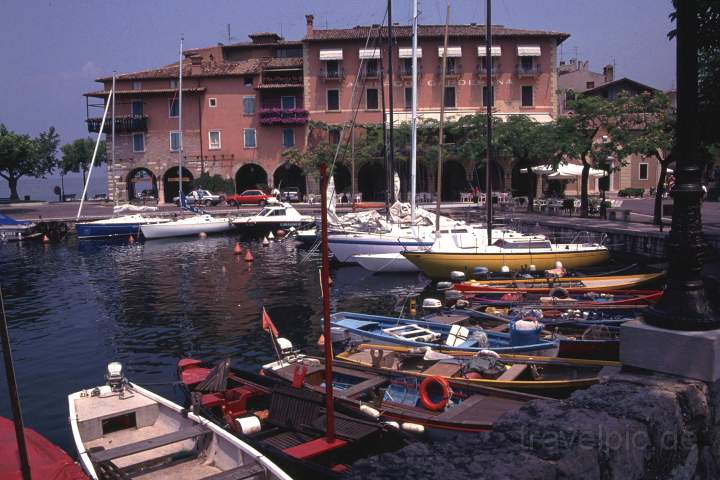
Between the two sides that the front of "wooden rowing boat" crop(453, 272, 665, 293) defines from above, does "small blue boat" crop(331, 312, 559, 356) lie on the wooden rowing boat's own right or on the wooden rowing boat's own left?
on the wooden rowing boat's own right

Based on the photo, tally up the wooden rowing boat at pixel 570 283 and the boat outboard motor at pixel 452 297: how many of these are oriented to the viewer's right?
2

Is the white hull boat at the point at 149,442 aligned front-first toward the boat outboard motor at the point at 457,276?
no

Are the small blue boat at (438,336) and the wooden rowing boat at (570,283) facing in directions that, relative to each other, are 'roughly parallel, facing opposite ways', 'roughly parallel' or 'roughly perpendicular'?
roughly parallel

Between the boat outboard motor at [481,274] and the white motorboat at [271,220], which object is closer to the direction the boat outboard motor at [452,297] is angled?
the boat outboard motor

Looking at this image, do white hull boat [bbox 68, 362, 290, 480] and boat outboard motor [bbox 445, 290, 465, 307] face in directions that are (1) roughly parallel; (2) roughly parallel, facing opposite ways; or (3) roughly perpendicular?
roughly parallel

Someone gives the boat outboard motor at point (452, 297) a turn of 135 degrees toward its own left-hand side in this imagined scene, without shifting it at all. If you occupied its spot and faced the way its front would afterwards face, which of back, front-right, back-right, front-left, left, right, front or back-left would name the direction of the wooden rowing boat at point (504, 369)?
back-left

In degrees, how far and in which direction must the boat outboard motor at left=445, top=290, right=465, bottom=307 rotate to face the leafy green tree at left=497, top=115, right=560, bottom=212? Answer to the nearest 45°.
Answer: approximately 90° to its left

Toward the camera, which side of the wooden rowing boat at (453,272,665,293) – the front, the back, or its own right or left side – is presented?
right

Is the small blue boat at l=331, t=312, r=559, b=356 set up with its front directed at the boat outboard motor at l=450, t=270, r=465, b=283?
no

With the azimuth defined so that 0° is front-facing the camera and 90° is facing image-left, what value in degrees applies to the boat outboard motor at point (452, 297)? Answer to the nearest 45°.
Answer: approximately 270°
